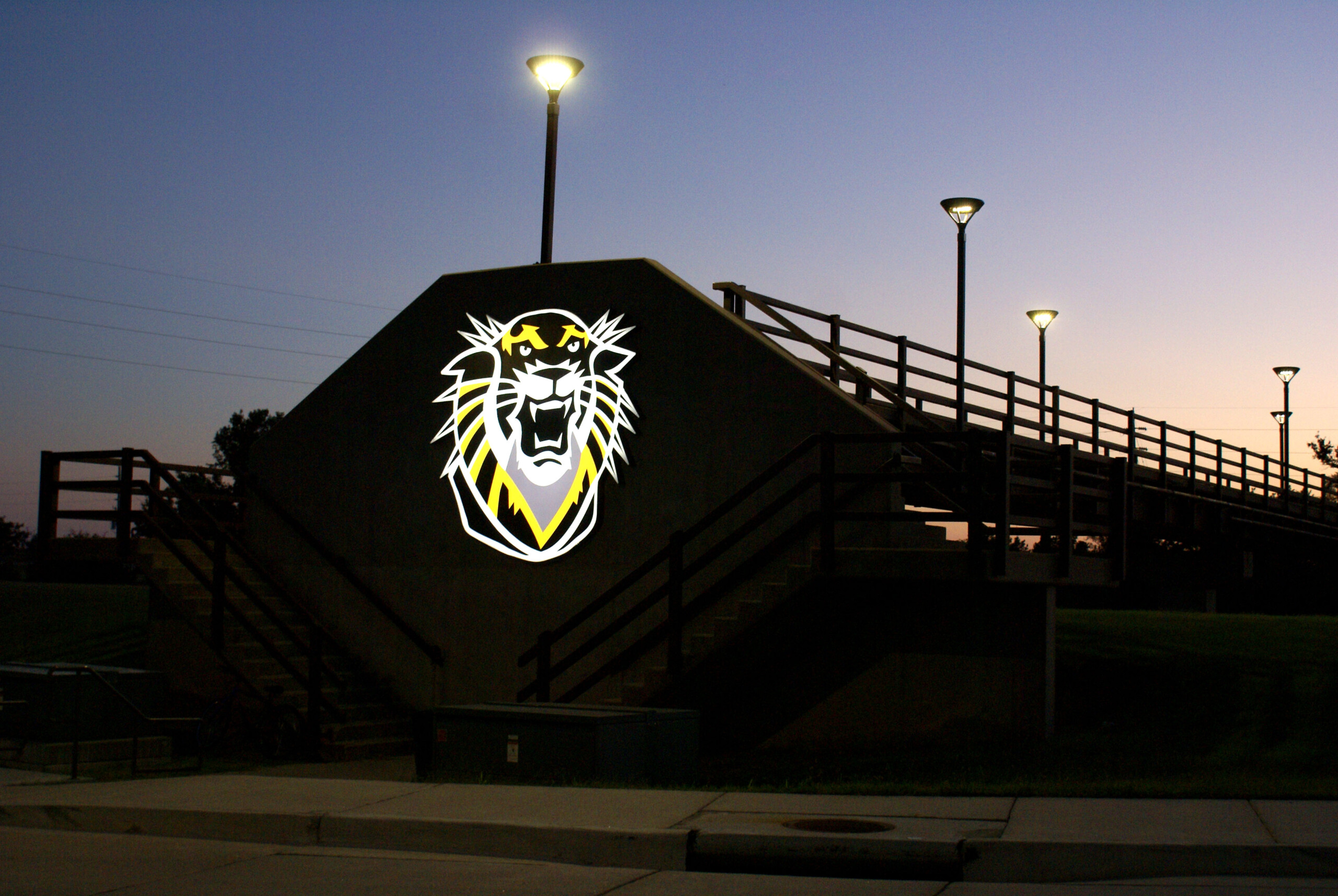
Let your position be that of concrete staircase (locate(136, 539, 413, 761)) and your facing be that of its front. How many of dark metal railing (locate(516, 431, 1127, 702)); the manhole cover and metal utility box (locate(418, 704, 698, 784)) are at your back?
0

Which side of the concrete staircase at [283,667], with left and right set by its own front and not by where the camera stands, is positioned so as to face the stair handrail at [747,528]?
front

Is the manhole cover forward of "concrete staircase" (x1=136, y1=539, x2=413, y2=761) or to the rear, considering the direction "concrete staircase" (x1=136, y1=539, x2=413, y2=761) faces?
forward

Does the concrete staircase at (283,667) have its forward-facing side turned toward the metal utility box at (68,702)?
no

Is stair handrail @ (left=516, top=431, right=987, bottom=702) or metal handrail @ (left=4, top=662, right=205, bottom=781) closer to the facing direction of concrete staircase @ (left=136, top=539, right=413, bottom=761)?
the stair handrail

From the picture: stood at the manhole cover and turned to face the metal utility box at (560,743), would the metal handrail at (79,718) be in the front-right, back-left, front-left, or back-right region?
front-left

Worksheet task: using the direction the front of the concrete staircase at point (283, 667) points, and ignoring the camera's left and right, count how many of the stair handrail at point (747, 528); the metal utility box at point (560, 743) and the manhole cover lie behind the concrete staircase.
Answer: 0

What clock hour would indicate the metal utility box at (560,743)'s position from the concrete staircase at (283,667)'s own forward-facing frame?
The metal utility box is roughly at 1 o'clock from the concrete staircase.

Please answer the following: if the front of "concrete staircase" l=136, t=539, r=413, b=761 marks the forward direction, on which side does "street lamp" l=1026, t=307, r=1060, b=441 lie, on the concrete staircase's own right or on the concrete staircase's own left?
on the concrete staircase's own left

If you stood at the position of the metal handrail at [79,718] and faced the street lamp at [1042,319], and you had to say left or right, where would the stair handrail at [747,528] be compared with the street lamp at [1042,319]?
right

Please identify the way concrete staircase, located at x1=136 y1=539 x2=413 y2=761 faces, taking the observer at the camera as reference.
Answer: facing the viewer and to the right of the viewer

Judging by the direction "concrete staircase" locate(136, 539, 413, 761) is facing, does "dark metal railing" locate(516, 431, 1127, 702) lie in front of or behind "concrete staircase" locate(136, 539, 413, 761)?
in front
